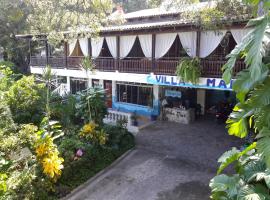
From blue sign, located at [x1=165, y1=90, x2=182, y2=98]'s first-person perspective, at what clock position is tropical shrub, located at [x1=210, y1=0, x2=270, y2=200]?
The tropical shrub is roughly at 12 o'clock from the blue sign.

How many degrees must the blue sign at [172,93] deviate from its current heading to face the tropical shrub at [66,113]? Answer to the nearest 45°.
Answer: approximately 45° to its right

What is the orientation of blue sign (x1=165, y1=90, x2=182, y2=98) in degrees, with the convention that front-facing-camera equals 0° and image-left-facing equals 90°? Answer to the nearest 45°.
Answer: approximately 0°

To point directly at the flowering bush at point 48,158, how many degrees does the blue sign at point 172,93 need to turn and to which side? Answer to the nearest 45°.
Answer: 0° — it already faces it

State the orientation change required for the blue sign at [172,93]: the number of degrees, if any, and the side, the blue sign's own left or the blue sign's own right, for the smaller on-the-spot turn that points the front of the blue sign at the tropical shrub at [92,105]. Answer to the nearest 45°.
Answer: approximately 45° to the blue sign's own right
